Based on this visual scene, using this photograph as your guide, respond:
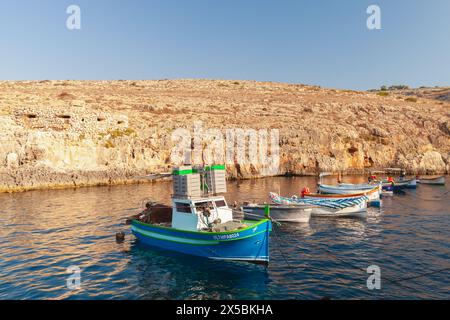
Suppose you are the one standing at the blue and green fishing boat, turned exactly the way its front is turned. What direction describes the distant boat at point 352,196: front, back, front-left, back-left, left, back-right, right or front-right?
left
